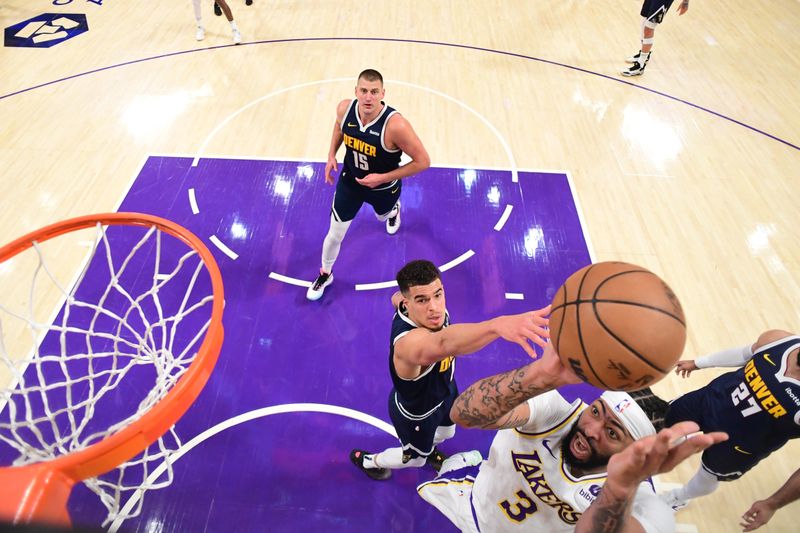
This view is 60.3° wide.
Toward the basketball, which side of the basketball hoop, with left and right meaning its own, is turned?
right

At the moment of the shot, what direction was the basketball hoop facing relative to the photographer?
facing away from the viewer and to the right of the viewer
